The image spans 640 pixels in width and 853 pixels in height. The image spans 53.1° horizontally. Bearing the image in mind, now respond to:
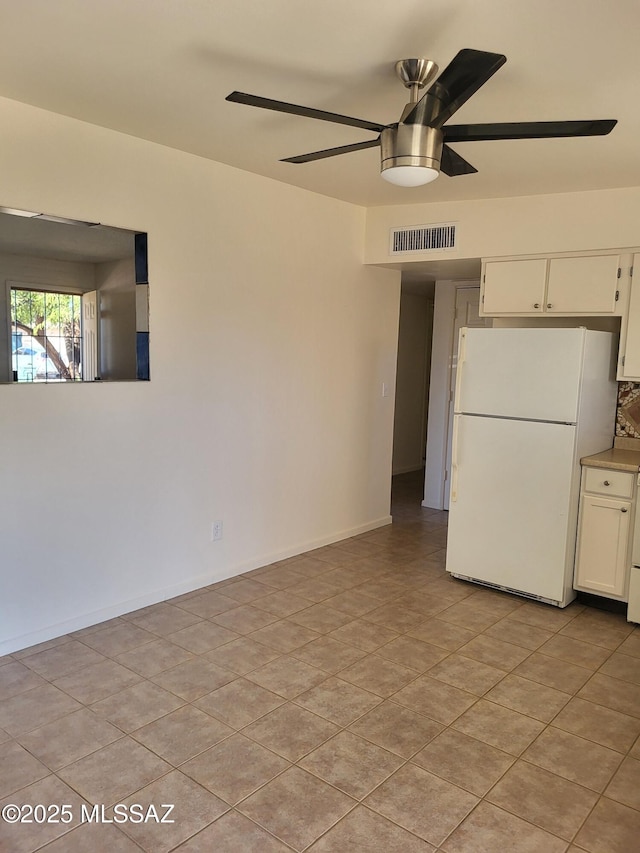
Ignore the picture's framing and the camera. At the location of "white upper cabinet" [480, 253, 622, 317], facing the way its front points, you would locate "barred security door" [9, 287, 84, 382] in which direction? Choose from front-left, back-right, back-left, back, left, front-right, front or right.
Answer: front-right

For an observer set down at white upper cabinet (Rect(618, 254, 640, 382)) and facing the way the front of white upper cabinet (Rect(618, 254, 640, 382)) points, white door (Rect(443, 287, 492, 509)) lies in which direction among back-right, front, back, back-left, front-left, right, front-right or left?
back-right

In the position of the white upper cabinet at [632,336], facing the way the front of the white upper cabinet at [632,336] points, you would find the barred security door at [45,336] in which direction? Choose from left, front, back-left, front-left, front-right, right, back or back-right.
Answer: front-right

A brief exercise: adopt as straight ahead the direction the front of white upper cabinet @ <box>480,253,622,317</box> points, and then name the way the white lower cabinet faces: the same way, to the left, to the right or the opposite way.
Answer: the same way

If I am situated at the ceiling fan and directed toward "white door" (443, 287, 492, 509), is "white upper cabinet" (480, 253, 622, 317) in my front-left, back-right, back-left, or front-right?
front-right

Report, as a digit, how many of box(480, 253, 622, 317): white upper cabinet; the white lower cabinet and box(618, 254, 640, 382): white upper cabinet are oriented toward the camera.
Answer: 3

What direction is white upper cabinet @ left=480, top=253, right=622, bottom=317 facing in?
toward the camera

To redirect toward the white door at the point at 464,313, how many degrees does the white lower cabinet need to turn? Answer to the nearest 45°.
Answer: approximately 135° to its right

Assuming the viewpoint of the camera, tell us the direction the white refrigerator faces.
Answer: facing the viewer and to the left of the viewer
